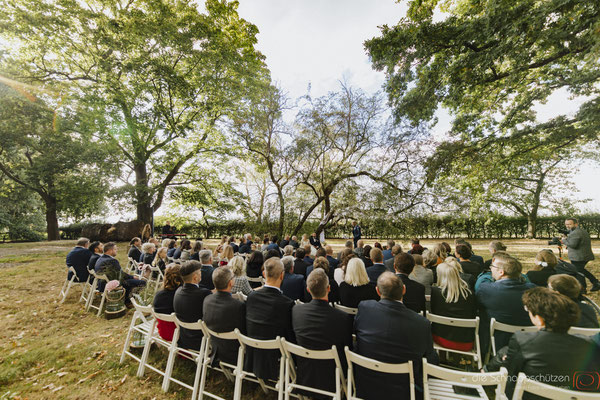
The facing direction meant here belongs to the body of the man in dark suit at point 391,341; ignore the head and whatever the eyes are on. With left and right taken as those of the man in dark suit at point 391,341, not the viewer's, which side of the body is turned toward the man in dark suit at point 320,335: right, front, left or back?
left

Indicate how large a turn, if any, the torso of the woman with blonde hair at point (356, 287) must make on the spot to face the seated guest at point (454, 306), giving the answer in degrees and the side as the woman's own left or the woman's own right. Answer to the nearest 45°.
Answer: approximately 90° to the woman's own right

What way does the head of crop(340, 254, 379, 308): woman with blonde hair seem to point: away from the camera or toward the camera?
away from the camera

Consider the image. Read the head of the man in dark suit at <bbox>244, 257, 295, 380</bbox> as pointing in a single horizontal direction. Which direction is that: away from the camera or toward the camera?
away from the camera

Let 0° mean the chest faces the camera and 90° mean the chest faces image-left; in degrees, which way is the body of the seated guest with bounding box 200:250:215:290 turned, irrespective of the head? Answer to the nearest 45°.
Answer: approximately 225°

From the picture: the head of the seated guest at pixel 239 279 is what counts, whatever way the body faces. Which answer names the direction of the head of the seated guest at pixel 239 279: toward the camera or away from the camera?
away from the camera

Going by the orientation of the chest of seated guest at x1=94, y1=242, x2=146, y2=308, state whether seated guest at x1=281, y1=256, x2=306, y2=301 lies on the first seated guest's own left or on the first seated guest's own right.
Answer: on the first seated guest's own right

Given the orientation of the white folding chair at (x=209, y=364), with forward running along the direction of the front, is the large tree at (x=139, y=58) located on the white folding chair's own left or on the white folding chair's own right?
on the white folding chair's own left

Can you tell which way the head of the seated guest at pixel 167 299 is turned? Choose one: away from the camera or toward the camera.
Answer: away from the camera

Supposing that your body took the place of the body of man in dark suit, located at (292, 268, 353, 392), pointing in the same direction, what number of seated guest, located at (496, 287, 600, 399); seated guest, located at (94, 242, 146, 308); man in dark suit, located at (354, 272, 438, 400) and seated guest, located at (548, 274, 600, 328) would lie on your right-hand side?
3

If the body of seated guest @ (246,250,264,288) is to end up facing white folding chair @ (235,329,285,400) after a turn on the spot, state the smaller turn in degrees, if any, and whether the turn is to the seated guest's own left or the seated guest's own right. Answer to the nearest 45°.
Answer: approximately 180°

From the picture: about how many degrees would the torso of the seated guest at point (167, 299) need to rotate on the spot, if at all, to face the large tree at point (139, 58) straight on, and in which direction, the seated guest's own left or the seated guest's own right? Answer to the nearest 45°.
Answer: approximately 45° to the seated guest's own left

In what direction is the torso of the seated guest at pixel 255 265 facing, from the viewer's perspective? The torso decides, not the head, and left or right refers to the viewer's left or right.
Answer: facing away from the viewer
